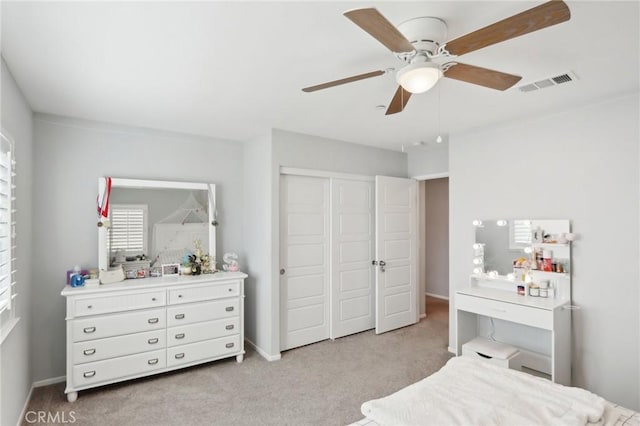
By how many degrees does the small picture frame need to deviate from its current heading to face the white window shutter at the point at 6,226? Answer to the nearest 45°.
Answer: approximately 45° to its right

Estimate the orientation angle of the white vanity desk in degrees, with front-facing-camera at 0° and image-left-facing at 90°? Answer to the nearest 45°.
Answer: approximately 45°

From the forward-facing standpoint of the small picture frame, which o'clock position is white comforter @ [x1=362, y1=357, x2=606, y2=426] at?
The white comforter is roughly at 11 o'clock from the small picture frame.

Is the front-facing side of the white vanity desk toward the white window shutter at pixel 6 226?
yes

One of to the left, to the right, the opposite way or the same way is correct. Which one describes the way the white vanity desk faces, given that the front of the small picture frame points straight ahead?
to the right

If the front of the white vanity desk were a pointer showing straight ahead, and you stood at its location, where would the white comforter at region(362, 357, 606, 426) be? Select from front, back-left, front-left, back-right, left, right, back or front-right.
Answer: front-left

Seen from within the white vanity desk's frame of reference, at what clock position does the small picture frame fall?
The small picture frame is roughly at 1 o'clock from the white vanity desk.

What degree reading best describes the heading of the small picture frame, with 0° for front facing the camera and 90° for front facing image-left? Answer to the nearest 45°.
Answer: approximately 0°

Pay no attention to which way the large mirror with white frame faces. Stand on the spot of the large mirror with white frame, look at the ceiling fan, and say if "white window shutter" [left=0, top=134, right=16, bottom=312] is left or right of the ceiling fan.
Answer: right
